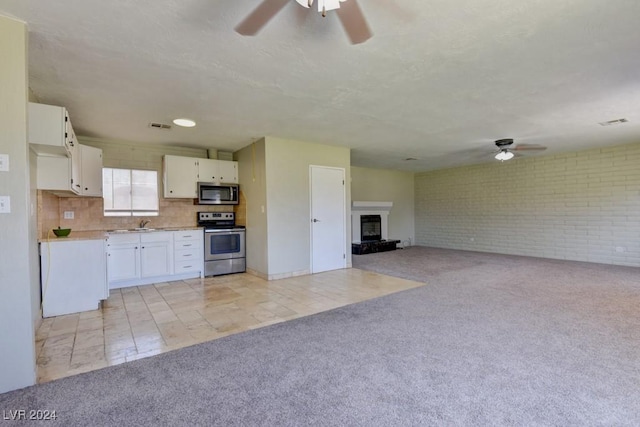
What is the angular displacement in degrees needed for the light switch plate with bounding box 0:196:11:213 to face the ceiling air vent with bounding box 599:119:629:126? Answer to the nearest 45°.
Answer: approximately 45° to its left

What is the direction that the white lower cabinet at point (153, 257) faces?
toward the camera

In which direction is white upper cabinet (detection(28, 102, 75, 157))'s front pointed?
to the viewer's right

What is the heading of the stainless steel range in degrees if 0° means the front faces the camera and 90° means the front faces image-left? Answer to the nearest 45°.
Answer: approximately 0°

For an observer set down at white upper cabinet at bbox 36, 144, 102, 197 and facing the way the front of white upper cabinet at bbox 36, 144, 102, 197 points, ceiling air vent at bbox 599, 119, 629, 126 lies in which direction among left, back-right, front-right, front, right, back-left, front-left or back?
front-left

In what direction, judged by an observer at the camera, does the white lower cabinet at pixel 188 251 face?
facing the viewer

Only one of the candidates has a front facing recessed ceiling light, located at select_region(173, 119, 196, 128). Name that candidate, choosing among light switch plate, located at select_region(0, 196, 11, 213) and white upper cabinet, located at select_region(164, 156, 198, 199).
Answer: the white upper cabinet

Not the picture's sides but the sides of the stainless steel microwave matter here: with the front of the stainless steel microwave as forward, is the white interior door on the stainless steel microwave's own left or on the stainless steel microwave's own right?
on the stainless steel microwave's own left
